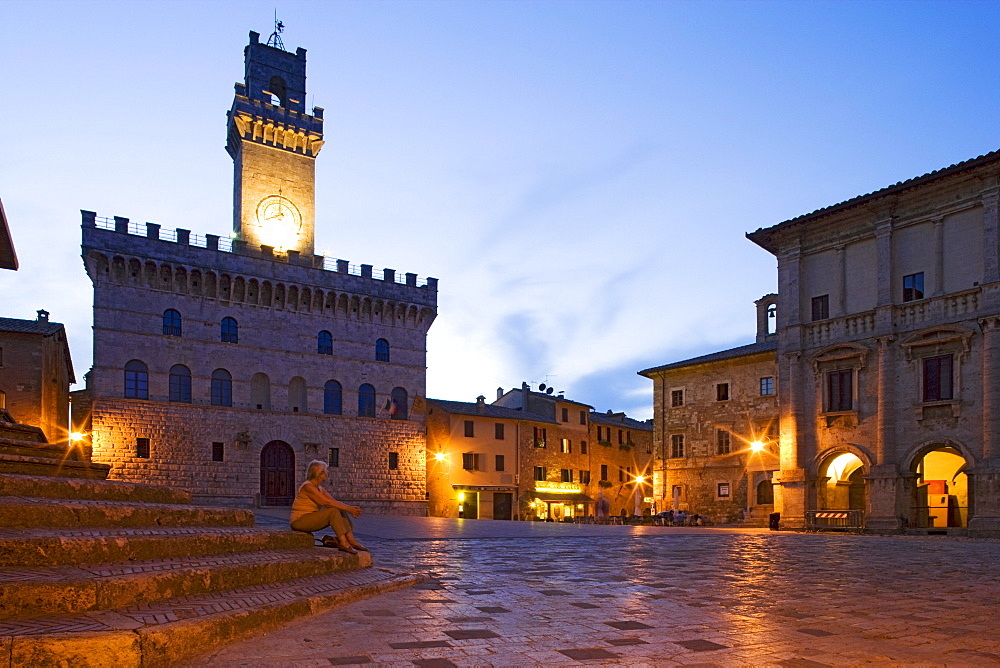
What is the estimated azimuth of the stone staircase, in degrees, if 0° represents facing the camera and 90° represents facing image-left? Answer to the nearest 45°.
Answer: approximately 315°

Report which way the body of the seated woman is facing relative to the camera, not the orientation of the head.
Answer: to the viewer's right

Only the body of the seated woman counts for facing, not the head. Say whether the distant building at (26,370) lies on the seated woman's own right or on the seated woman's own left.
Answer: on the seated woman's own left

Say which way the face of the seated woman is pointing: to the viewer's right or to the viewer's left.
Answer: to the viewer's right

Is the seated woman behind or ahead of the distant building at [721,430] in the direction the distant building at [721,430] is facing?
ahead

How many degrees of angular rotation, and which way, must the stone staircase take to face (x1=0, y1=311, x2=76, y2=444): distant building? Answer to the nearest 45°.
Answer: approximately 135° to its left

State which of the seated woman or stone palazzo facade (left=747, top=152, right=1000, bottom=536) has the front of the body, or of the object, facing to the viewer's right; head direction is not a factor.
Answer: the seated woman

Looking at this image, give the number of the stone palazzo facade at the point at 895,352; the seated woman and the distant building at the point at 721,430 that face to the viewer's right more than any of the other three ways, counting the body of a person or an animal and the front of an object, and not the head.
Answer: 1

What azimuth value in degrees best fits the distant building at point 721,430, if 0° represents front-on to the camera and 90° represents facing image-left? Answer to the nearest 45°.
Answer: approximately 45°

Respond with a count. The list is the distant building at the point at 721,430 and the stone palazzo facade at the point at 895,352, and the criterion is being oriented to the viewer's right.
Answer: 0

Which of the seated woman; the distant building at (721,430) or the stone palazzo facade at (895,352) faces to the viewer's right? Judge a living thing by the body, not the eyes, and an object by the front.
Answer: the seated woman

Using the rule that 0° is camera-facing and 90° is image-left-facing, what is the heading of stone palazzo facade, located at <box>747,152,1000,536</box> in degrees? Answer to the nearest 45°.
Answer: approximately 45°
